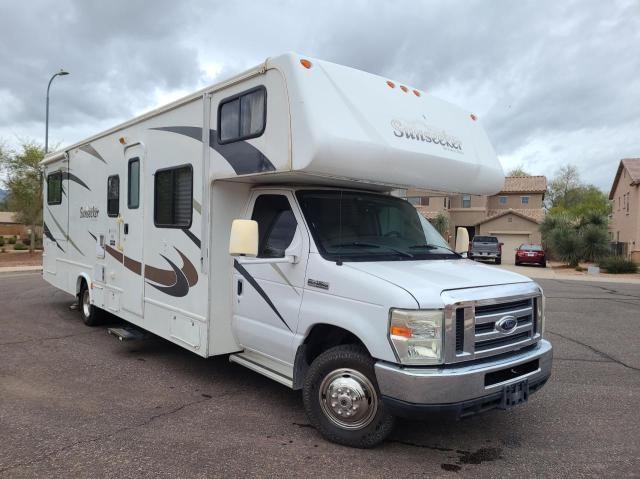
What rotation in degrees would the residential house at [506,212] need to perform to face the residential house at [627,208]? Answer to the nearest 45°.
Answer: approximately 45° to its left

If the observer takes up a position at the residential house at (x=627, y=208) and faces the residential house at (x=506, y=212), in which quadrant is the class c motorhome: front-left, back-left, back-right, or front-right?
back-left

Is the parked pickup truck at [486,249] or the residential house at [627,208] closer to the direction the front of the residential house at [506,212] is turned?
the parked pickup truck

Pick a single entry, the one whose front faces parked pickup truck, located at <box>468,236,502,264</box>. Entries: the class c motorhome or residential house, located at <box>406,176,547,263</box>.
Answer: the residential house

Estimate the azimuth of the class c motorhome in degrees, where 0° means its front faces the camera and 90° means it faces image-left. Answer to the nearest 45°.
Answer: approximately 315°

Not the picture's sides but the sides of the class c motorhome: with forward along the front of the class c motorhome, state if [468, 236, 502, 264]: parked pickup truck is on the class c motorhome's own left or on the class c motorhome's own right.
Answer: on the class c motorhome's own left

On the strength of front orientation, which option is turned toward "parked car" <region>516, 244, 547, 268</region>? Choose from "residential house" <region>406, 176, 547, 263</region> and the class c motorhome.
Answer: the residential house

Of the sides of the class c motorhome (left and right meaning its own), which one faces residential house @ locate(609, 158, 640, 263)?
left

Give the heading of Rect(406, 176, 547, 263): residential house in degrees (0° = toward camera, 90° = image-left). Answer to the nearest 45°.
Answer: approximately 0°
